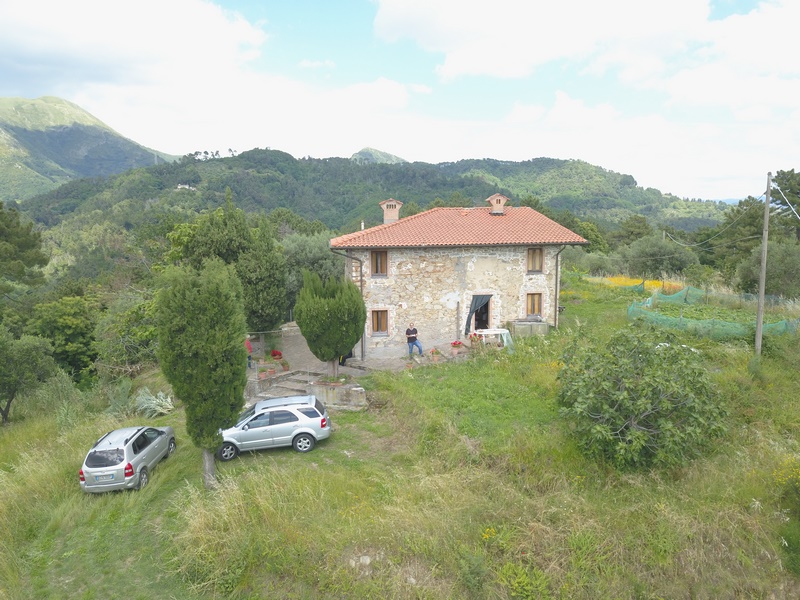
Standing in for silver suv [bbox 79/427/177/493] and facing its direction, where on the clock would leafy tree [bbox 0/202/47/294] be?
The leafy tree is roughly at 10 o'clock from the silver suv.

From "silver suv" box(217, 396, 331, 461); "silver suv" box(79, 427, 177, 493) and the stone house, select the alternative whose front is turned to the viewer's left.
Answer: the "silver suv" box(217, 396, 331, 461)

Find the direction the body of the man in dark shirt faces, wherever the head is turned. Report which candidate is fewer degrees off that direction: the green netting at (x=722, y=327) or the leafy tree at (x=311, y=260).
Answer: the green netting

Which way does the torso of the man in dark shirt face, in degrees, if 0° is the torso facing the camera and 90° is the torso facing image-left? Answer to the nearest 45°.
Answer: approximately 0°

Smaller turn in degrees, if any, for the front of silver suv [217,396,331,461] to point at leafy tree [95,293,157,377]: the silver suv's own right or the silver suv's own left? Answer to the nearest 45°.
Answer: approximately 45° to the silver suv's own right

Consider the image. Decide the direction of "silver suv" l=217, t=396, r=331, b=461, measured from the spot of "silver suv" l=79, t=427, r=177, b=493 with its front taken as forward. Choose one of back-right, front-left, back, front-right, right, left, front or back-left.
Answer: front-right

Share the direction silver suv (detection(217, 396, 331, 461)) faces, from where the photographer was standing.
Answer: facing to the left of the viewer

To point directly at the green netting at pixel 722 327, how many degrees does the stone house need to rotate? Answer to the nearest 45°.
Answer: approximately 90° to its left

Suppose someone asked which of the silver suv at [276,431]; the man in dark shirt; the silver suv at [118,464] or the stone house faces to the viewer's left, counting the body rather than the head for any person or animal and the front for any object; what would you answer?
the silver suv at [276,431]

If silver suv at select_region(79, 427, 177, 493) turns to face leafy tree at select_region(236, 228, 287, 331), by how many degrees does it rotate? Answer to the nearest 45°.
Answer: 0° — it already faces it

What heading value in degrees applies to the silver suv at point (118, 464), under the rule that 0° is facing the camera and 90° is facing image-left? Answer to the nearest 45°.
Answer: approximately 225°
